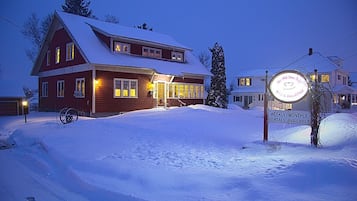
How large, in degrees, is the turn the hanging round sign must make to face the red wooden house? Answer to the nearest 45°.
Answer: approximately 135° to its right

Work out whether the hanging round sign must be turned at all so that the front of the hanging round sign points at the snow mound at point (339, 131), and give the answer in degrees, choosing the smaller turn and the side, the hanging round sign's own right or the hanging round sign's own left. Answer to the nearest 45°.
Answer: approximately 90° to the hanging round sign's own left

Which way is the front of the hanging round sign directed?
toward the camera

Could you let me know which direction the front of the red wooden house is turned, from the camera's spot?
facing the viewer and to the right of the viewer

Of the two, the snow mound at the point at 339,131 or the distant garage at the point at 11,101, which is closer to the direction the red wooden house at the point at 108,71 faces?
the snow mound

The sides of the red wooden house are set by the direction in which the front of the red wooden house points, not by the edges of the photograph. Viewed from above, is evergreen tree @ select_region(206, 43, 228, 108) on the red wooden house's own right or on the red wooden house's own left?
on the red wooden house's own left

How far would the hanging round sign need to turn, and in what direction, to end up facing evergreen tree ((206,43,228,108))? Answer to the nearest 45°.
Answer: approximately 180°

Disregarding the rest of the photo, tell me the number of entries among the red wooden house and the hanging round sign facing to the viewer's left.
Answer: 0

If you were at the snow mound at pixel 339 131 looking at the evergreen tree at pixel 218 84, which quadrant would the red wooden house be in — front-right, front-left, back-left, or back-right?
front-left
